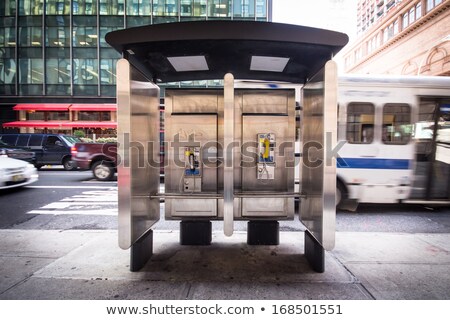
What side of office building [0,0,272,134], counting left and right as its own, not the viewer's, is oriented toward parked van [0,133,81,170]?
front

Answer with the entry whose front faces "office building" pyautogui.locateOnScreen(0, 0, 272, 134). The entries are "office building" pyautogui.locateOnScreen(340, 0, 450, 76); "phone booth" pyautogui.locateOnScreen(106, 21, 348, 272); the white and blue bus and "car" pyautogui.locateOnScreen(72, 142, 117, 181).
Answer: "office building" pyautogui.locateOnScreen(340, 0, 450, 76)

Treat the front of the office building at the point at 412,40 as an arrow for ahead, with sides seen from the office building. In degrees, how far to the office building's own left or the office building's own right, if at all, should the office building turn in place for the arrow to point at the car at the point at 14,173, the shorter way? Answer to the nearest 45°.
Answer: approximately 45° to the office building's own left

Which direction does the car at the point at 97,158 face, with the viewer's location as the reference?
facing to the right of the viewer

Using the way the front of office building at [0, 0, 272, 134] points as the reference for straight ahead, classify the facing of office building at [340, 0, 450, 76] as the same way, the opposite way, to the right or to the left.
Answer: to the right

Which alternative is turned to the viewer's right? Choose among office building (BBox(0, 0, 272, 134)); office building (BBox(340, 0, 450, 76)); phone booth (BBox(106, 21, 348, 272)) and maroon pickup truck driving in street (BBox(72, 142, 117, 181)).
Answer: the maroon pickup truck driving in street

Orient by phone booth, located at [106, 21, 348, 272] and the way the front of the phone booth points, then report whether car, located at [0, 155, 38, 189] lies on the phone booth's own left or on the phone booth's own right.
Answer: on the phone booth's own right

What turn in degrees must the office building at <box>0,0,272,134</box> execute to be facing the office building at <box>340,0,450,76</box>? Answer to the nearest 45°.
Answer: approximately 90° to its left

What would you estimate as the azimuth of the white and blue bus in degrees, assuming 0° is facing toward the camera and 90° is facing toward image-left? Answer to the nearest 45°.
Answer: approximately 270°

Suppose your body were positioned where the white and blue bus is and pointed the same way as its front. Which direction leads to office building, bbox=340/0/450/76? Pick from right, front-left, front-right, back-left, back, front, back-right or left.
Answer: left

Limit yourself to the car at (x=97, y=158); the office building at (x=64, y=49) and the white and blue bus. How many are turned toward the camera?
1

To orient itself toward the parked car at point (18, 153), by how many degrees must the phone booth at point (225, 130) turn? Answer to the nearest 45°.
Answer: approximately 135° to its right
